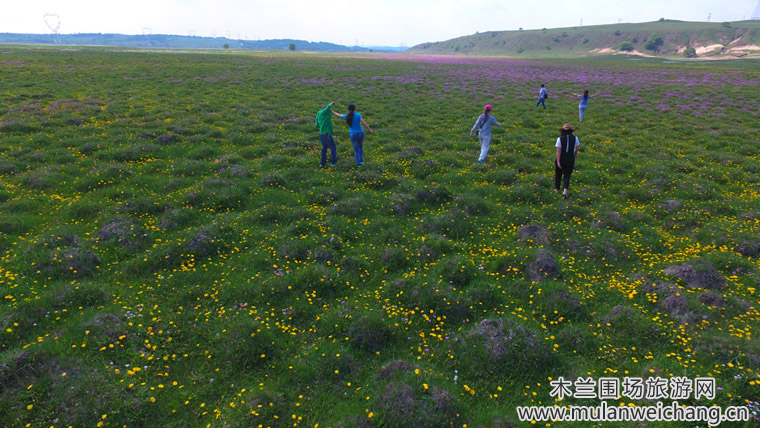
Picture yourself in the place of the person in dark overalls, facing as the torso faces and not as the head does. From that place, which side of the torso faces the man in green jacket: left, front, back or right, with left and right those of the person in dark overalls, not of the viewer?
left

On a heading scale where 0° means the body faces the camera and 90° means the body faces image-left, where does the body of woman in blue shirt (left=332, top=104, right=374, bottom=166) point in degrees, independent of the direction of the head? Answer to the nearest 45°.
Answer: approximately 180°

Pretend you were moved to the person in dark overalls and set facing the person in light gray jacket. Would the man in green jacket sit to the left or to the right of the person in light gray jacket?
left

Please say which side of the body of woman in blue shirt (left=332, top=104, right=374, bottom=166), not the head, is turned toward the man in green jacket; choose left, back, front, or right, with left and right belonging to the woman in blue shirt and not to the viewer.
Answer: left

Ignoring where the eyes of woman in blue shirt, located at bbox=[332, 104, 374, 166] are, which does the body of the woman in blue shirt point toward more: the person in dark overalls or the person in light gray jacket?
the person in light gray jacket

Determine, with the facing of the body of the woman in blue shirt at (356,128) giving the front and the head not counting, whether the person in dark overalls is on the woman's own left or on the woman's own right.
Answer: on the woman's own right

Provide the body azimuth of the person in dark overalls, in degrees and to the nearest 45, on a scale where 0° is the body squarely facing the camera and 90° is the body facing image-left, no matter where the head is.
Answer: approximately 180°

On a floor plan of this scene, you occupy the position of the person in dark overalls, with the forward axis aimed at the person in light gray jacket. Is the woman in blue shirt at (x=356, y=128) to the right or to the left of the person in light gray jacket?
left

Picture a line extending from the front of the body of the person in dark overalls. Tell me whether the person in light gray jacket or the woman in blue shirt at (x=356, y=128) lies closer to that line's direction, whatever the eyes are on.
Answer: the person in light gray jacket

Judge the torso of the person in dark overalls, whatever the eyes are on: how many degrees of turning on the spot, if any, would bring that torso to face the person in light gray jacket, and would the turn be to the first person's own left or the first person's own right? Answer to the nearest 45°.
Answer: approximately 45° to the first person's own left

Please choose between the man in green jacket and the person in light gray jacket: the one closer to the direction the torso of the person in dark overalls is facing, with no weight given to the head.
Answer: the person in light gray jacket

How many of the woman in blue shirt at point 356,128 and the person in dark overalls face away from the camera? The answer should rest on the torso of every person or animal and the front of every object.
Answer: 2
